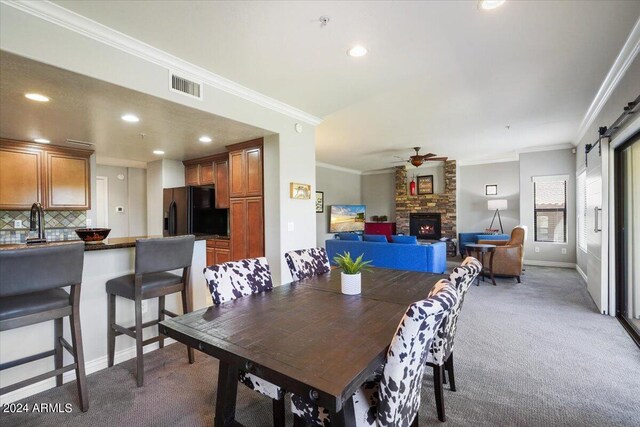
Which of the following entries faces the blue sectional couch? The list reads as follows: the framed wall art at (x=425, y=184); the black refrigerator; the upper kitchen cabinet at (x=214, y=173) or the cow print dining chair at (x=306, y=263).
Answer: the framed wall art

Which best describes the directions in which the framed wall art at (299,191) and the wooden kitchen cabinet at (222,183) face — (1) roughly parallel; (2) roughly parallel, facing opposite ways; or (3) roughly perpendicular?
roughly perpendicular

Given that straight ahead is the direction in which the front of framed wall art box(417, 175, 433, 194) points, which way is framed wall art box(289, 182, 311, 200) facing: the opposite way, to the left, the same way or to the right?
to the left

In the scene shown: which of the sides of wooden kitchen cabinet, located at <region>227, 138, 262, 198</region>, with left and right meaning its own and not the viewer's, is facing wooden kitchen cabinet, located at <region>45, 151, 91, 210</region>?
right

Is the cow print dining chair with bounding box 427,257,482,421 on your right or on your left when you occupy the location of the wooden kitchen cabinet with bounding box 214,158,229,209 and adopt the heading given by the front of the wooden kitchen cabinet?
on your left

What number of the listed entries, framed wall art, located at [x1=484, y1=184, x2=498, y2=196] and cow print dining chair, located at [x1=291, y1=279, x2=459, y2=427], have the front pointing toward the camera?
1

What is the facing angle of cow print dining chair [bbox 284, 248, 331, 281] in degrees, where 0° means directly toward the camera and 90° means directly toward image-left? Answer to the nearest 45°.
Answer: approximately 315°

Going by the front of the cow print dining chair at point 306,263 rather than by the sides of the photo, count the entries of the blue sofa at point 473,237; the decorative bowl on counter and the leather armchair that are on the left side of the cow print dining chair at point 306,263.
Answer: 2

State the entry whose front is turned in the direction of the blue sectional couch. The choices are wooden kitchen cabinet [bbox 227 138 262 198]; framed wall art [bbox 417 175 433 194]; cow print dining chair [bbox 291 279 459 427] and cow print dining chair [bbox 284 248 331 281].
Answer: the framed wall art

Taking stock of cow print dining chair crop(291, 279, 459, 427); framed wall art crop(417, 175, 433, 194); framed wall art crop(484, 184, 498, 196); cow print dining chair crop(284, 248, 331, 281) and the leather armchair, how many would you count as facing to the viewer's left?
2

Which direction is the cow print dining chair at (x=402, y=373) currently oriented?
to the viewer's left
